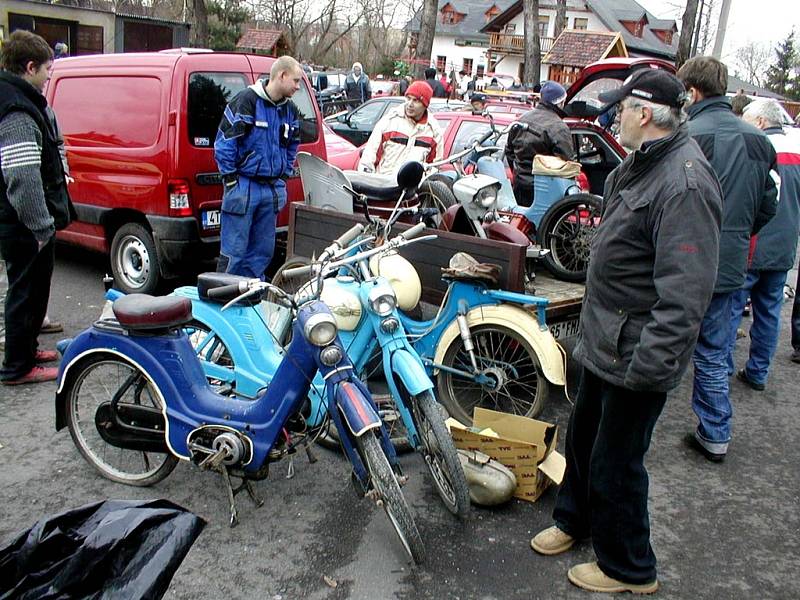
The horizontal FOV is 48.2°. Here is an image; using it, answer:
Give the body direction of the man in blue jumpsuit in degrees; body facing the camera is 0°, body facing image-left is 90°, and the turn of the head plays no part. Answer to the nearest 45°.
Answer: approximately 315°

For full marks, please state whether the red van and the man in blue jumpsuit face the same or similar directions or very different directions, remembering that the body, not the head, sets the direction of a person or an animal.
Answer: very different directions

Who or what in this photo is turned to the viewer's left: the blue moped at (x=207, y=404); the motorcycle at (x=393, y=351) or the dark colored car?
the dark colored car

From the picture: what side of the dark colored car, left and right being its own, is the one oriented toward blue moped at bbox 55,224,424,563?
left

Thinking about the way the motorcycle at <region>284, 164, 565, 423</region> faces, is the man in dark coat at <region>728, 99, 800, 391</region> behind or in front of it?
behind

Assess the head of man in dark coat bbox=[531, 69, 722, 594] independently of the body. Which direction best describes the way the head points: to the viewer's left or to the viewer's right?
to the viewer's left

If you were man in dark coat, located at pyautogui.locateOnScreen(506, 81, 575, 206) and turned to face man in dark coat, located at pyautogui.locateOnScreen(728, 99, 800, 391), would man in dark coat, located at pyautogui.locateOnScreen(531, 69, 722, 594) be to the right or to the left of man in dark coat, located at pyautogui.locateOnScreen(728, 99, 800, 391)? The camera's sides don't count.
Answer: right

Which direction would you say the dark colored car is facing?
to the viewer's left

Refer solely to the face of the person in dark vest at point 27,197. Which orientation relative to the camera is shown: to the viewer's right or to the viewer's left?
to the viewer's right

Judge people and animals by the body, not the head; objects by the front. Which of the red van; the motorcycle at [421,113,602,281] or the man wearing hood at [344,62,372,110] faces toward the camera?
the man wearing hood

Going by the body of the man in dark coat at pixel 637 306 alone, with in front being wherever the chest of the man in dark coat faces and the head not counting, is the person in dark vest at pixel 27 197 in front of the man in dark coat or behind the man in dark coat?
in front

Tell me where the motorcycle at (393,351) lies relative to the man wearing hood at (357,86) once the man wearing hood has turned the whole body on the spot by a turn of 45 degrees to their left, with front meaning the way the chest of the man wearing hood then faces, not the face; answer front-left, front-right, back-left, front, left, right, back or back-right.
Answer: front-right

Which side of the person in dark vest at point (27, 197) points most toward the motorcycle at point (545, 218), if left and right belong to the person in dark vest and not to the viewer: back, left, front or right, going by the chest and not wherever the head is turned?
front

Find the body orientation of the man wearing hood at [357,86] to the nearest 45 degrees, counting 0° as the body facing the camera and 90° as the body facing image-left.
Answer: approximately 0°
